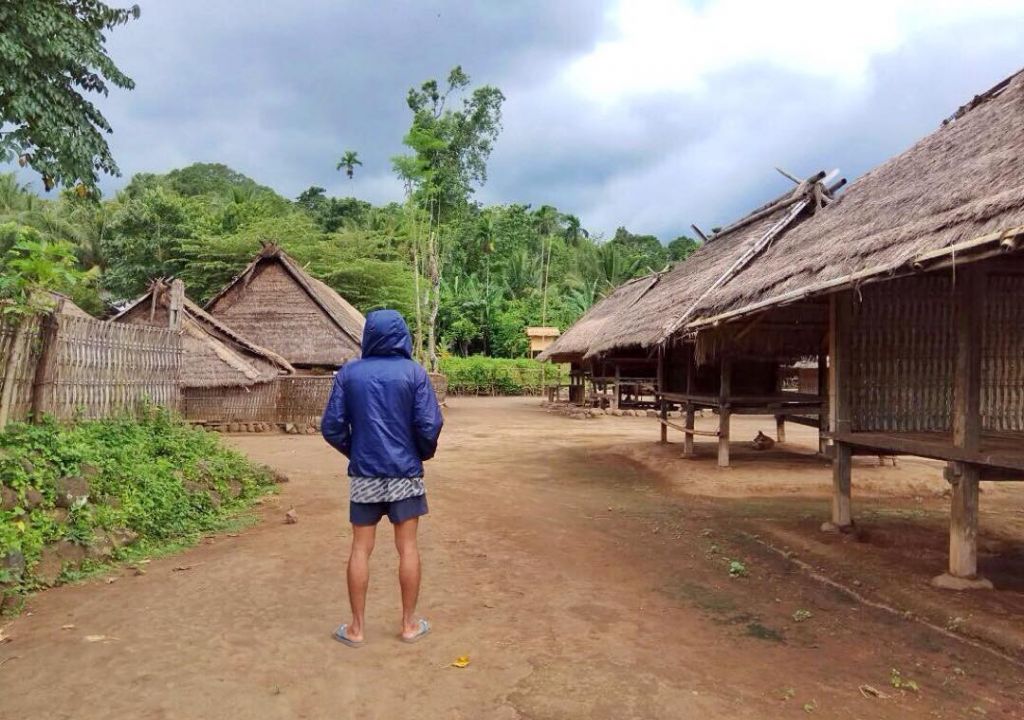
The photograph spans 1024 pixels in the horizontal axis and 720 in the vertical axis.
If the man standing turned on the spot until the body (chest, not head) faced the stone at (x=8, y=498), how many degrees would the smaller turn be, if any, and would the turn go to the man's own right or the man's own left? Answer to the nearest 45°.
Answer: approximately 45° to the man's own left

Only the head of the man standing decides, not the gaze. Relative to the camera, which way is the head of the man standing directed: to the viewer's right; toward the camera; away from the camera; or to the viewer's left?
away from the camera

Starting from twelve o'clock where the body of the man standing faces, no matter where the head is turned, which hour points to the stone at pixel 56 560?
The stone is roughly at 10 o'clock from the man standing.

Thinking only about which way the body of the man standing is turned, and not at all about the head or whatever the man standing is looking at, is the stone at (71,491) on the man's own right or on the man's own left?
on the man's own left

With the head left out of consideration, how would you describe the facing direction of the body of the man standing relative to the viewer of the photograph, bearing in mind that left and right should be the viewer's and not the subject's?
facing away from the viewer

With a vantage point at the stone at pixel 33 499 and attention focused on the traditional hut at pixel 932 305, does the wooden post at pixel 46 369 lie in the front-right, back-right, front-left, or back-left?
back-left

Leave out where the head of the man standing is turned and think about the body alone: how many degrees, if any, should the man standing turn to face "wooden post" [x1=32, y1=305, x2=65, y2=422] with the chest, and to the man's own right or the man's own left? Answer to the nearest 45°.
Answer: approximately 45° to the man's own left

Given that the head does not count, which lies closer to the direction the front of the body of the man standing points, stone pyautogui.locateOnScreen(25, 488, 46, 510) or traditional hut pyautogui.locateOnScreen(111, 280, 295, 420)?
the traditional hut

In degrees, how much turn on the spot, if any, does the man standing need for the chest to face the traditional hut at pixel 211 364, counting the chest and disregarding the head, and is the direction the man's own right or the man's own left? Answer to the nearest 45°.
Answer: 0° — they already face it
